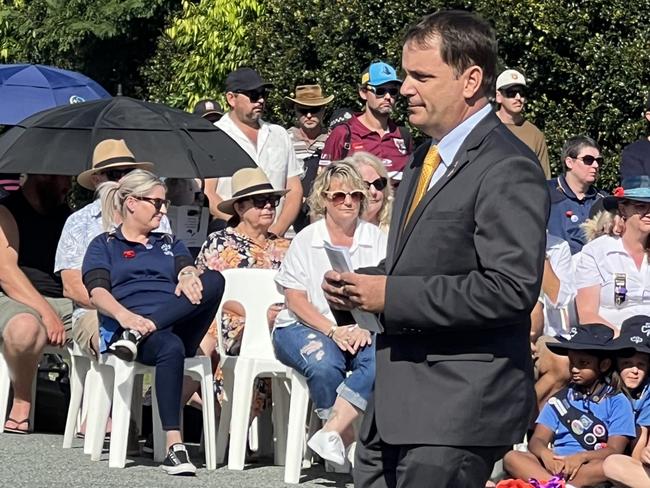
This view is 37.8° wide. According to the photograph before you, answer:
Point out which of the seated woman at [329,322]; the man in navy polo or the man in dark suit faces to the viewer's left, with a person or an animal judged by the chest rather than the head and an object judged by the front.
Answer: the man in dark suit

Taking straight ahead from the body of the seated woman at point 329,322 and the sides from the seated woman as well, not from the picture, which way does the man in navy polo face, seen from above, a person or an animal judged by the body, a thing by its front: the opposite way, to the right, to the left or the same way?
the same way

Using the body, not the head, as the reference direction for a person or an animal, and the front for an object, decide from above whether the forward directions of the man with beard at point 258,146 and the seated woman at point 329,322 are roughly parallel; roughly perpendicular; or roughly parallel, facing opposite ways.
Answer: roughly parallel

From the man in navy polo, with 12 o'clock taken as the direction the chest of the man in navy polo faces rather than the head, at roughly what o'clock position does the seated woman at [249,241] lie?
The seated woman is roughly at 3 o'clock from the man in navy polo.

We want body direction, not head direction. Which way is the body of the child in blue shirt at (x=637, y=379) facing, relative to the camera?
toward the camera

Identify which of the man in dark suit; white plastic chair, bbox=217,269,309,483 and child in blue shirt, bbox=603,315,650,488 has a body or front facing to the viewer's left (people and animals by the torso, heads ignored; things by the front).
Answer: the man in dark suit

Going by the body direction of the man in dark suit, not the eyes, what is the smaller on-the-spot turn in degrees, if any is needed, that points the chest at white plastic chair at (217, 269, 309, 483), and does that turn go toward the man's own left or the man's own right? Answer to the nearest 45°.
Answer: approximately 90° to the man's own right

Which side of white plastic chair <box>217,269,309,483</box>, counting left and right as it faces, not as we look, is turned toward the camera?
front

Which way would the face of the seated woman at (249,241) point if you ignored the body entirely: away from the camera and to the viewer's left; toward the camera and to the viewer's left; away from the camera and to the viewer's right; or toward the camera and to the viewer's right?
toward the camera and to the viewer's right

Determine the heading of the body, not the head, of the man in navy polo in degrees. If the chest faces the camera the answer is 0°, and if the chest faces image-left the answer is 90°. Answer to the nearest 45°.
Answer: approximately 315°

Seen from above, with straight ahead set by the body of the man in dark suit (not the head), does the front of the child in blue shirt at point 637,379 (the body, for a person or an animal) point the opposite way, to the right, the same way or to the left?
to the left

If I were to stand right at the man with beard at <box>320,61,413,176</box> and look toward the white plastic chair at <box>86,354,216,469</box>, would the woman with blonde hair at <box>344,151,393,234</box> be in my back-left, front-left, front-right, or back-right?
front-left

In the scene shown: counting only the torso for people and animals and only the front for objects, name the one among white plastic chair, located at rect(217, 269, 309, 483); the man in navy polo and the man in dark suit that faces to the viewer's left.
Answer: the man in dark suit

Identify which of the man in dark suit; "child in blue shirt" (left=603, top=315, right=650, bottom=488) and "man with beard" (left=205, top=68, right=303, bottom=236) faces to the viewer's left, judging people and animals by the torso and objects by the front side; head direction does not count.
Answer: the man in dark suit

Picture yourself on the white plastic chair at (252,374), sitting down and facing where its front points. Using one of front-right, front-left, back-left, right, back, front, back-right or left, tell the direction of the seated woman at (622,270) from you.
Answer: left
